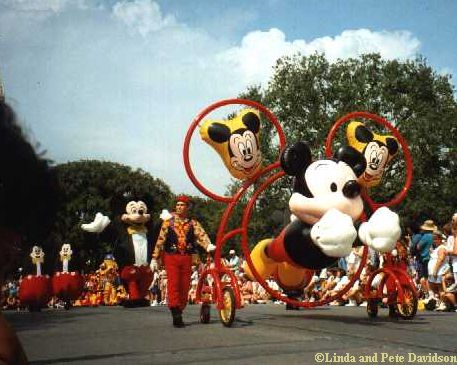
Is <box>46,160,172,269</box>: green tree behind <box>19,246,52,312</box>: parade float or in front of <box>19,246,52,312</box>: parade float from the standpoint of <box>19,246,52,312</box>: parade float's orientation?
behind

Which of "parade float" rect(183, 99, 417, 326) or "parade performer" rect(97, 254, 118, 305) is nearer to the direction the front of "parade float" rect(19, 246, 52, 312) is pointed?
the parade float
